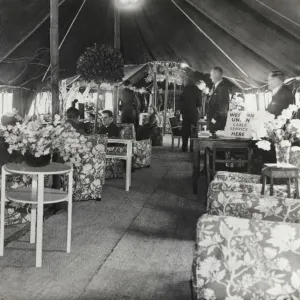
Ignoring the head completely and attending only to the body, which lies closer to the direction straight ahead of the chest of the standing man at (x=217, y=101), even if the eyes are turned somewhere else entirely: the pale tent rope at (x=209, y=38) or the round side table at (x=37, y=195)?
the round side table

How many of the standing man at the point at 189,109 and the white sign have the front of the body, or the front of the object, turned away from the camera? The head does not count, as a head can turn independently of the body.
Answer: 1

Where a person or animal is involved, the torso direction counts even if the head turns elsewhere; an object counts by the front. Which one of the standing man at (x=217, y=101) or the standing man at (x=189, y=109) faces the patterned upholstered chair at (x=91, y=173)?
the standing man at (x=217, y=101)

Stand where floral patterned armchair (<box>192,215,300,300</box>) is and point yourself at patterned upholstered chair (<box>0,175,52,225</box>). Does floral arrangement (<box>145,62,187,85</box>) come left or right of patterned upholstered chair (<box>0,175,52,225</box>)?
right

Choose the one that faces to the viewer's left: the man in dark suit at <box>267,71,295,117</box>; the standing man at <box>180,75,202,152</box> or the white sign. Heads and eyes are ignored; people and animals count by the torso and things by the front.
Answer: the man in dark suit

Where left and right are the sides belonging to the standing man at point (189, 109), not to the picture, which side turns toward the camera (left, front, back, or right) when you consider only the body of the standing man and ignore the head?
back

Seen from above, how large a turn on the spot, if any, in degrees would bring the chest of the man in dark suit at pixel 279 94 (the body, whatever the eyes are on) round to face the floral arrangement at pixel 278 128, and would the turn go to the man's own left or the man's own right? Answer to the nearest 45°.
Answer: approximately 90° to the man's own left

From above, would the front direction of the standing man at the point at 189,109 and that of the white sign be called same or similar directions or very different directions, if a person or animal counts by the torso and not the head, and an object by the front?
very different directions

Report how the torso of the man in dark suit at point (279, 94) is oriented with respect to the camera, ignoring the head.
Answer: to the viewer's left

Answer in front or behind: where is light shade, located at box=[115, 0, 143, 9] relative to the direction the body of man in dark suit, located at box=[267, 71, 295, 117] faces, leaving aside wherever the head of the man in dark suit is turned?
in front

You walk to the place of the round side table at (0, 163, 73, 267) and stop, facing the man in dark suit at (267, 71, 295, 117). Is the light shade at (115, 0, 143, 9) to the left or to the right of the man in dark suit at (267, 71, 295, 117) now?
left

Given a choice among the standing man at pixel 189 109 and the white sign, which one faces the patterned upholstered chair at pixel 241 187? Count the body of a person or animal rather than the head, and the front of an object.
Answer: the white sign

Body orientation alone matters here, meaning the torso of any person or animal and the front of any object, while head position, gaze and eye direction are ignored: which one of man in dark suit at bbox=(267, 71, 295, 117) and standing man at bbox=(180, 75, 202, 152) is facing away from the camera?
the standing man

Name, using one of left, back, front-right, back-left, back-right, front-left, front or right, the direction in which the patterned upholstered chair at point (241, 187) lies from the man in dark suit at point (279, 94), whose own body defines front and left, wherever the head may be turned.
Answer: left
